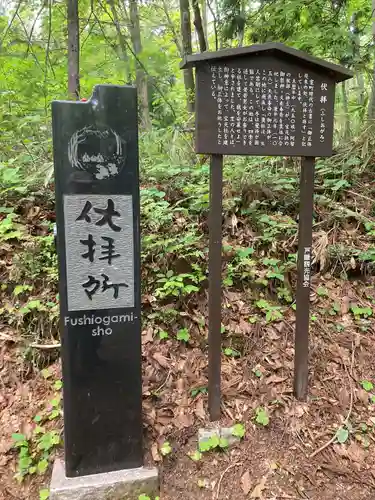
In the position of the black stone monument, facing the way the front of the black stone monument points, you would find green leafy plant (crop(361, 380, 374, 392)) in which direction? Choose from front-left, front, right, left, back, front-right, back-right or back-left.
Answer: left

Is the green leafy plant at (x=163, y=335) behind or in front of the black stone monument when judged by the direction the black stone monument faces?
behind

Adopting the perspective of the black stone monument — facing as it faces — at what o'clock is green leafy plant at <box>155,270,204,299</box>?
The green leafy plant is roughly at 7 o'clock from the black stone monument.

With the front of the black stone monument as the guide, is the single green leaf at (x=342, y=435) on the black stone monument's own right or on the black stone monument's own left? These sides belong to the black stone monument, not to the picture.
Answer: on the black stone monument's own left

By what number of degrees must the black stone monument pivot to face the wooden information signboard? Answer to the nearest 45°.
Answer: approximately 90° to its left

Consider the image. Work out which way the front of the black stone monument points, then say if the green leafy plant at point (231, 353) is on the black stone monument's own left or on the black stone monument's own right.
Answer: on the black stone monument's own left

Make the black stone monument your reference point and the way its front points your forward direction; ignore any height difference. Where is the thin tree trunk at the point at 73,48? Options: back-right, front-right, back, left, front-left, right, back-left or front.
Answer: back

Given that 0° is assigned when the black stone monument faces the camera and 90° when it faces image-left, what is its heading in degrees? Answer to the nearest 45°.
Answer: approximately 0°
